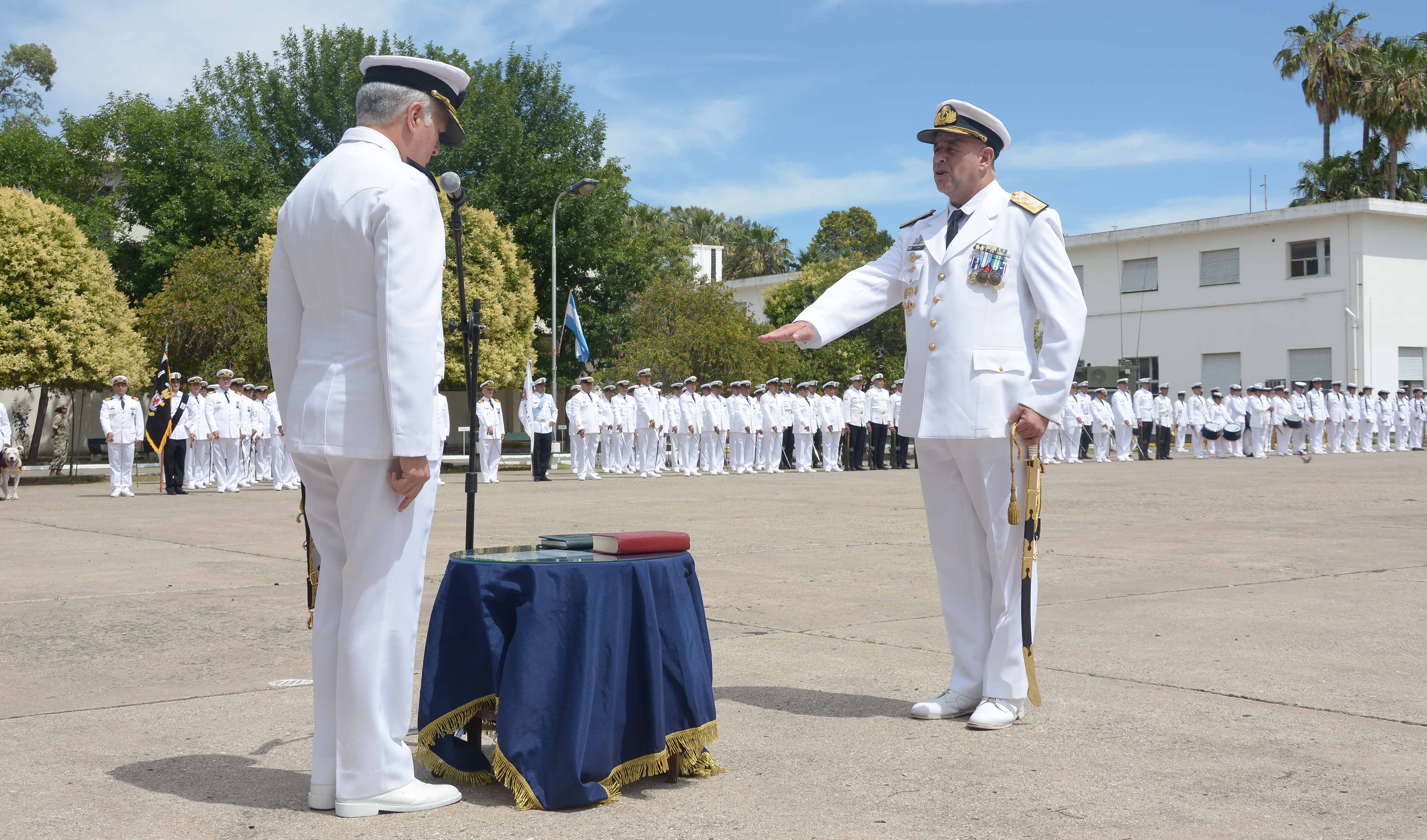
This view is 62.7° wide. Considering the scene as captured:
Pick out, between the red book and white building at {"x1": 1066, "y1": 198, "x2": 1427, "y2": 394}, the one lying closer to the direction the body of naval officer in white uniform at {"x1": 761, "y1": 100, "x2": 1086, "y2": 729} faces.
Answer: the red book

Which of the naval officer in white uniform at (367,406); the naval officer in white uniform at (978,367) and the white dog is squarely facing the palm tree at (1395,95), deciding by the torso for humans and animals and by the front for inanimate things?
the naval officer in white uniform at (367,406)

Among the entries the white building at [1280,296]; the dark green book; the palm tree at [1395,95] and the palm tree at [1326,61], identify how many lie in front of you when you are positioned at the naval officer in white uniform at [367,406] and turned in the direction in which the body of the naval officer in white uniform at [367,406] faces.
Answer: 4

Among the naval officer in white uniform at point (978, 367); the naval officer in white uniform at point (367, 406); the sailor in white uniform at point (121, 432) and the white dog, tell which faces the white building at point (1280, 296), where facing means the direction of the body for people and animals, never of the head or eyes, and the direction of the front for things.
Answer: the naval officer in white uniform at point (367, 406)

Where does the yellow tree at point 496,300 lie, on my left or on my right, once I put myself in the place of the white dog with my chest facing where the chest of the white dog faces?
on my left

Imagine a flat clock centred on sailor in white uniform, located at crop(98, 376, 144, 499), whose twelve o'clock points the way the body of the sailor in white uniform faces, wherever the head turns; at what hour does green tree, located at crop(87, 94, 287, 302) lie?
The green tree is roughly at 6 o'clock from the sailor in white uniform.

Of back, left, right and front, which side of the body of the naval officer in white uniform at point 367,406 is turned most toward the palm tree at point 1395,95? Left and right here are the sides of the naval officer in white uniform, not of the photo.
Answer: front

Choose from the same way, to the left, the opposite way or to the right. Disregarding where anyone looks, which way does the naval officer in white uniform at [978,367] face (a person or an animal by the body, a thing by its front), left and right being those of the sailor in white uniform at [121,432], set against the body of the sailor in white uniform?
to the right

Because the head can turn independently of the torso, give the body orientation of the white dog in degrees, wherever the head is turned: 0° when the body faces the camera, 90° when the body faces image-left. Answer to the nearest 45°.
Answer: approximately 0°

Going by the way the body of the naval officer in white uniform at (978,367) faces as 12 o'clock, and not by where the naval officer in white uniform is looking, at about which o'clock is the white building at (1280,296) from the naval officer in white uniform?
The white building is roughly at 5 o'clock from the naval officer in white uniform.

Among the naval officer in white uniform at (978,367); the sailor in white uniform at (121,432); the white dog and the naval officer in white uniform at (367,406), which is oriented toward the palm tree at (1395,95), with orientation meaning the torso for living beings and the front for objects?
the naval officer in white uniform at (367,406)

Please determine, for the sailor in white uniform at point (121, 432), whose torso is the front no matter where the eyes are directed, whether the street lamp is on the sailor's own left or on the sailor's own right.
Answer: on the sailor's own left

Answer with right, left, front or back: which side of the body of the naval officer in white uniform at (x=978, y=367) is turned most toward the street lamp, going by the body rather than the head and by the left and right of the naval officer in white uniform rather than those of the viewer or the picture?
right

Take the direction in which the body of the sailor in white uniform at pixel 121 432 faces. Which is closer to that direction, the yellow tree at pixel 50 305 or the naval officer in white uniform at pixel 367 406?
the naval officer in white uniform

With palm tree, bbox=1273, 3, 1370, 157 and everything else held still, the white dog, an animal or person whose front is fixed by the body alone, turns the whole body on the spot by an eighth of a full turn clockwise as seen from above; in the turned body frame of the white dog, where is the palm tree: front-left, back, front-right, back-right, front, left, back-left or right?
back-left

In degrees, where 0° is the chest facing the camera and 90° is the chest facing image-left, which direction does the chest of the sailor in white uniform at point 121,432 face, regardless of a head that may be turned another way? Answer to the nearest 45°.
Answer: approximately 0°

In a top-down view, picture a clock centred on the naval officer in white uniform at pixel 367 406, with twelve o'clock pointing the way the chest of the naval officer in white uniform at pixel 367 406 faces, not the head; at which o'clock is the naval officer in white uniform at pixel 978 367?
the naval officer in white uniform at pixel 978 367 is roughly at 1 o'clock from the naval officer in white uniform at pixel 367 406.

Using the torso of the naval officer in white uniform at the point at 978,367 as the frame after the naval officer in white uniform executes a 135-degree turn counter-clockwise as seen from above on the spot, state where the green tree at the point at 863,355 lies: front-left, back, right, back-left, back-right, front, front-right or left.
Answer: left

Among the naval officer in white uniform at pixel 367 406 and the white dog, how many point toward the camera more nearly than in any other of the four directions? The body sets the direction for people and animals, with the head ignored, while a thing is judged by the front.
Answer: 1
